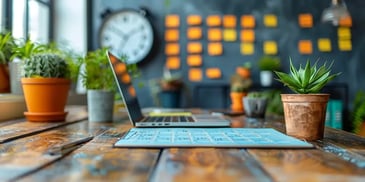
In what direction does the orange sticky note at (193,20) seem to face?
toward the camera

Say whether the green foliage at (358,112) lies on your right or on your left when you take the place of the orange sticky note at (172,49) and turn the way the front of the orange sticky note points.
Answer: on your left

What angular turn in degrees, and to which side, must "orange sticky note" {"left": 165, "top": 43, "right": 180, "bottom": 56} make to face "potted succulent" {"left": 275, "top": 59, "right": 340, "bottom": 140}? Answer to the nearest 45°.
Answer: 0° — it already faces it

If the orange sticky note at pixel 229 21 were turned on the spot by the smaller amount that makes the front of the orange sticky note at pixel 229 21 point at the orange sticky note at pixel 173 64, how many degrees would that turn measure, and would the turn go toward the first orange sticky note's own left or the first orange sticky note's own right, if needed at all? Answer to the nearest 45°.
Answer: approximately 90° to the first orange sticky note's own right

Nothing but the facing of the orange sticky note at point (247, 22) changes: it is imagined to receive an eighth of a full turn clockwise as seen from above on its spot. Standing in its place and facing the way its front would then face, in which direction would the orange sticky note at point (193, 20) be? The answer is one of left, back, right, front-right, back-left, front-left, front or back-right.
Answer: front-right

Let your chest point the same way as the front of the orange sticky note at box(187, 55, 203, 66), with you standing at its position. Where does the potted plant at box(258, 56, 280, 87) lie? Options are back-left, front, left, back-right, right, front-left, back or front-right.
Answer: left

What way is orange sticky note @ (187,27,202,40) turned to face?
toward the camera

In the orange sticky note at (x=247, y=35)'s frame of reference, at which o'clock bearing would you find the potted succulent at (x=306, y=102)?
The potted succulent is roughly at 12 o'clock from the orange sticky note.

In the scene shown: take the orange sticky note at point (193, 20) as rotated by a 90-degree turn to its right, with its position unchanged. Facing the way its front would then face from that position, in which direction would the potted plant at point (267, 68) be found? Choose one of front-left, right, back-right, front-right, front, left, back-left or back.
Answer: back
